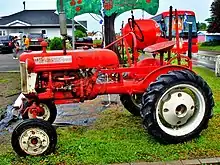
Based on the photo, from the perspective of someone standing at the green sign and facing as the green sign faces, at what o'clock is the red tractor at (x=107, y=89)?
The red tractor is roughly at 12 o'clock from the green sign.

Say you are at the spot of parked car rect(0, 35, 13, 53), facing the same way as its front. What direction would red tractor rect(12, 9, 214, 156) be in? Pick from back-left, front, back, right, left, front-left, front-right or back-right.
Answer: back

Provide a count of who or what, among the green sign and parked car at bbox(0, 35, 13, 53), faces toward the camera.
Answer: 1

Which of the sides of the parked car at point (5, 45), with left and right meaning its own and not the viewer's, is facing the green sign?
back

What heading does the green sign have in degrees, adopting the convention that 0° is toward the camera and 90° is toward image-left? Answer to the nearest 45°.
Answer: approximately 0°

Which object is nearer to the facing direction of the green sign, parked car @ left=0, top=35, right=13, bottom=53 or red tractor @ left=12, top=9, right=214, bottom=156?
the red tractor

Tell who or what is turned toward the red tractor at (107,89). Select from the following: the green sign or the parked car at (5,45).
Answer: the green sign
